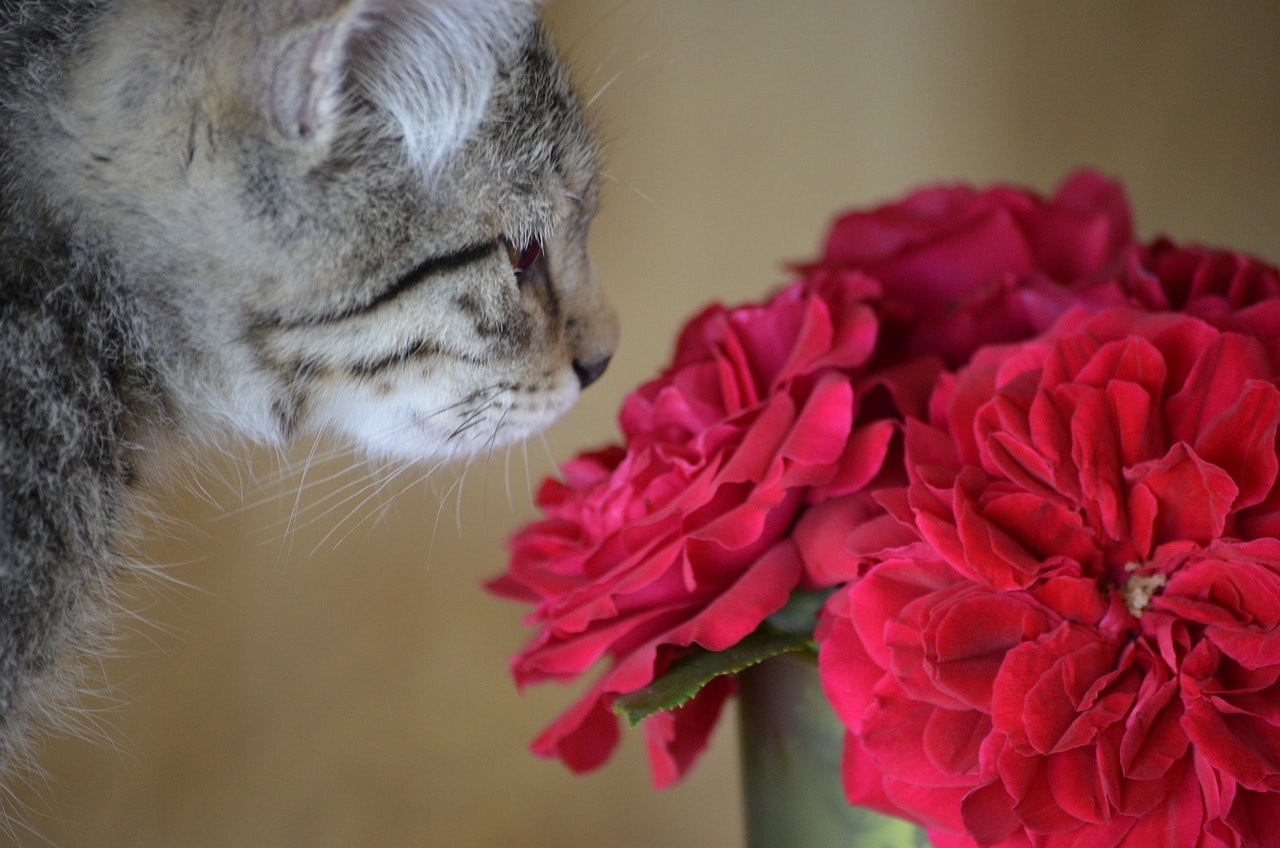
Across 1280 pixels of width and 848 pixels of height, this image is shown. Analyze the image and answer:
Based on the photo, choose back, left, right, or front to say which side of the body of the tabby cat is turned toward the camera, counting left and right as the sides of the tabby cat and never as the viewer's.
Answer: right

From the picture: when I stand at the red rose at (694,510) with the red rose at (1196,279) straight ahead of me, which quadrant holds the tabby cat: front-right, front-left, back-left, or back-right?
back-left
